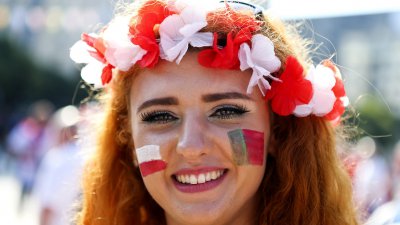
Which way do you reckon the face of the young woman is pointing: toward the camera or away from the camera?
toward the camera

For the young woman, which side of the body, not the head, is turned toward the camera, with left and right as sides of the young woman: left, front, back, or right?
front

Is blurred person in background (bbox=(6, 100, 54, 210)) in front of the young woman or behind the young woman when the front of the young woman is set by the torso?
behind
